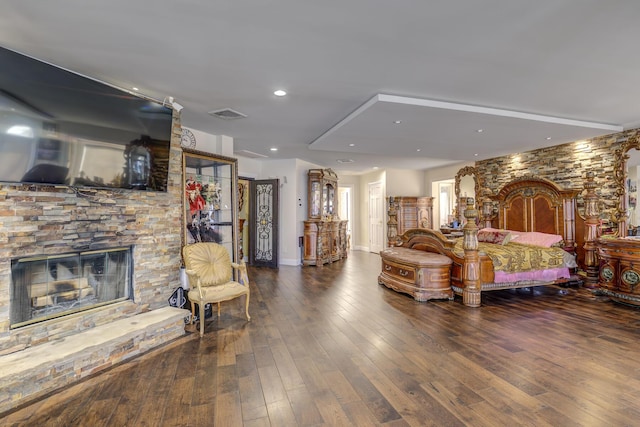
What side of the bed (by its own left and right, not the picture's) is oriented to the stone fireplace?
front

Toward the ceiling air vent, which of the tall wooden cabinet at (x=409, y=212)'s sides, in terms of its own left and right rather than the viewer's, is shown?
front

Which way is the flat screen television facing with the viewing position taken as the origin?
facing the viewer and to the right of the viewer

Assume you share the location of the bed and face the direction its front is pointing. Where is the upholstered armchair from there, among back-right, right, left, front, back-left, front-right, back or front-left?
front

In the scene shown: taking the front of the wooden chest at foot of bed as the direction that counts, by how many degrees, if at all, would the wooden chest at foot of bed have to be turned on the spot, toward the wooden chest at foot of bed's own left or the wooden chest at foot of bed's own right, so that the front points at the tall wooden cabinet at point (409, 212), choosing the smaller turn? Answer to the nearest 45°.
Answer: approximately 135° to the wooden chest at foot of bed's own right

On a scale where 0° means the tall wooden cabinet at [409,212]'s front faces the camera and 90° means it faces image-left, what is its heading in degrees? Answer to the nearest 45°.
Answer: approximately 0°

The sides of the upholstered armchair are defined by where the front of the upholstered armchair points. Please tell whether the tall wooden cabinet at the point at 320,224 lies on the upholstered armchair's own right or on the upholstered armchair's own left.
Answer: on the upholstered armchair's own left

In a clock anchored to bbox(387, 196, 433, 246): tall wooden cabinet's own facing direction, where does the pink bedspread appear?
The pink bedspread is roughly at 11 o'clock from the tall wooden cabinet.

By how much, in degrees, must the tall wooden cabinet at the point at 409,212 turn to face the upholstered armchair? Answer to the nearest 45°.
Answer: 0° — it already faces it

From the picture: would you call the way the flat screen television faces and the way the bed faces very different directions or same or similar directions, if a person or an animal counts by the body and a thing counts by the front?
very different directions

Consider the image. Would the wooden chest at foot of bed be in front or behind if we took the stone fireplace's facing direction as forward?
in front

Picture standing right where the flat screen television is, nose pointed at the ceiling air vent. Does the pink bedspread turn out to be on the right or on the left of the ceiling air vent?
right

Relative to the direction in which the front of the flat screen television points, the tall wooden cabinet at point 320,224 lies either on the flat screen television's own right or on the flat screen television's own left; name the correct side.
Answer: on the flat screen television's own left

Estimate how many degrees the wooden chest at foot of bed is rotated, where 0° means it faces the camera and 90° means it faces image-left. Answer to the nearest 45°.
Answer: approximately 45°
